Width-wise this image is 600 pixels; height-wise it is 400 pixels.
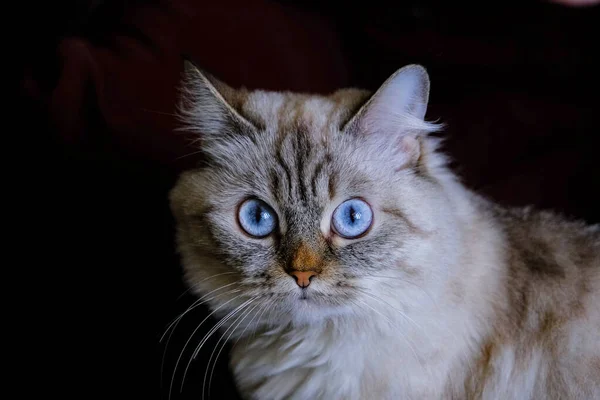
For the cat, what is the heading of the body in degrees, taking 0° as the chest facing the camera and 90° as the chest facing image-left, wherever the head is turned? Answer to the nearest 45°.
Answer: approximately 45°
